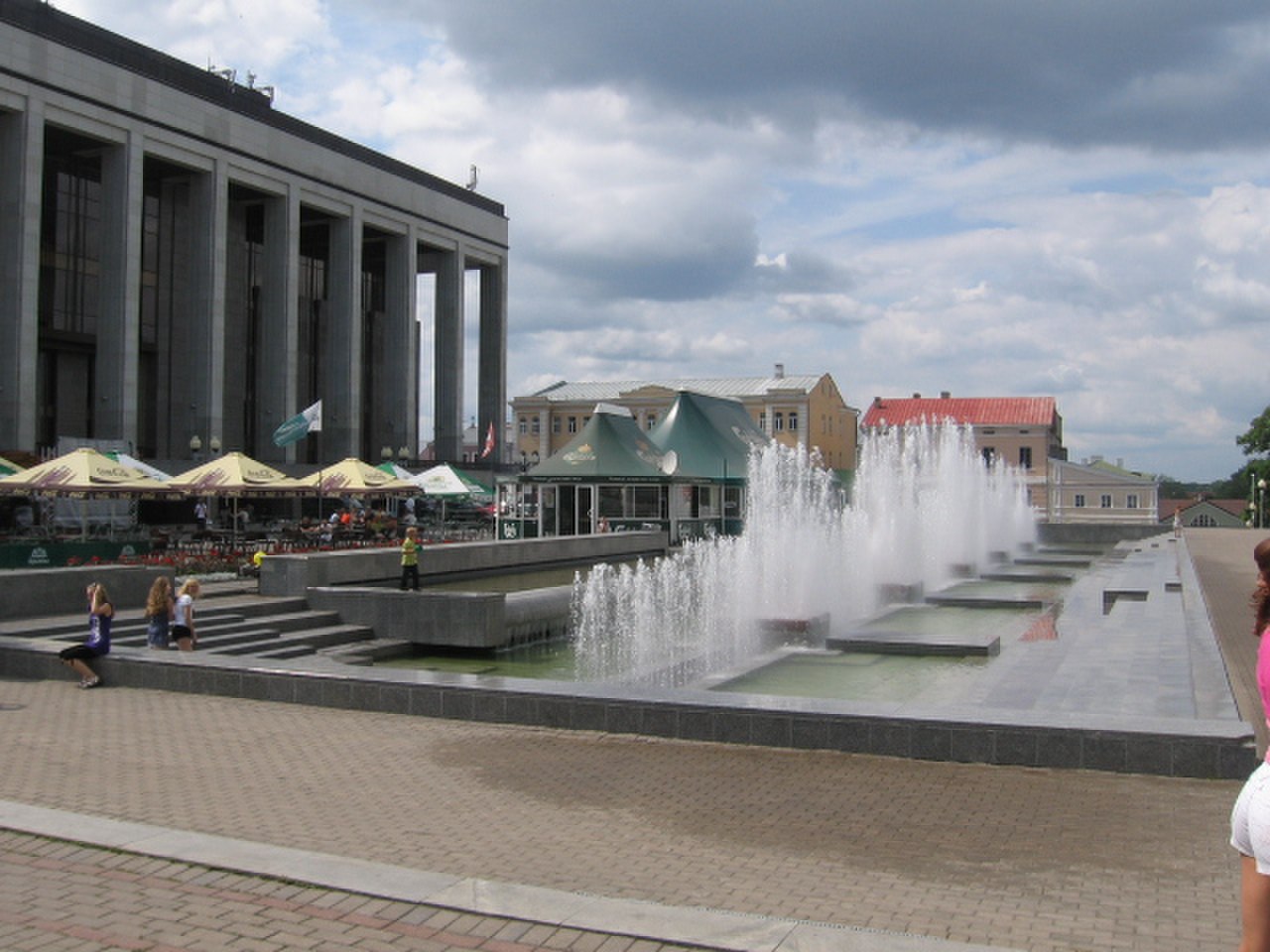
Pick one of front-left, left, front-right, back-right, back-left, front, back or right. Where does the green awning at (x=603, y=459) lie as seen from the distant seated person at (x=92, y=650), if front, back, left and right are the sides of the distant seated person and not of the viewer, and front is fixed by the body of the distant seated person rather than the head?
back

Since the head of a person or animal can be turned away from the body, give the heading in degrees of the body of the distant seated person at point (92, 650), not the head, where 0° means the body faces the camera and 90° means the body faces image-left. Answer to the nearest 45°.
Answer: approximately 45°

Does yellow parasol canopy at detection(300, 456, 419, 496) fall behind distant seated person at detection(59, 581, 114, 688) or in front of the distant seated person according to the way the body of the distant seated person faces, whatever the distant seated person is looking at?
behind

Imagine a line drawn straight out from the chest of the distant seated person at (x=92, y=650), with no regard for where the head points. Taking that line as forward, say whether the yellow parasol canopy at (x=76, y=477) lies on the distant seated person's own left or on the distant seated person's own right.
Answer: on the distant seated person's own right

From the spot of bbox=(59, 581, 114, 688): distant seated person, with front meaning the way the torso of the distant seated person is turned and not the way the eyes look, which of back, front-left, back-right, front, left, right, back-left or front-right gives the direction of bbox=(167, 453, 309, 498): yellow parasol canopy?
back-right

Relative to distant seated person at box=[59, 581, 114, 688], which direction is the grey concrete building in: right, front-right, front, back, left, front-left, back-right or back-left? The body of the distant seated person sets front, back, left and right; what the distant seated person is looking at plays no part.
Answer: back-right

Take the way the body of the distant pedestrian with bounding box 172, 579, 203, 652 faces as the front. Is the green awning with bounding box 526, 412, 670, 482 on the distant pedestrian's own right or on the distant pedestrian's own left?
on the distant pedestrian's own left

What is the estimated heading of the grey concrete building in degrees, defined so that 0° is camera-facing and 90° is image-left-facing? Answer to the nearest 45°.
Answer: approximately 315°

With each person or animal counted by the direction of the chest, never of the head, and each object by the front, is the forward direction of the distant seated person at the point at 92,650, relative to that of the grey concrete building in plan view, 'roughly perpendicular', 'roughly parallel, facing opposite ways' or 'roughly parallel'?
roughly perpendicular

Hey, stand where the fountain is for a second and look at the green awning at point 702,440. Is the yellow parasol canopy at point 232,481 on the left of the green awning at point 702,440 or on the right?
left
